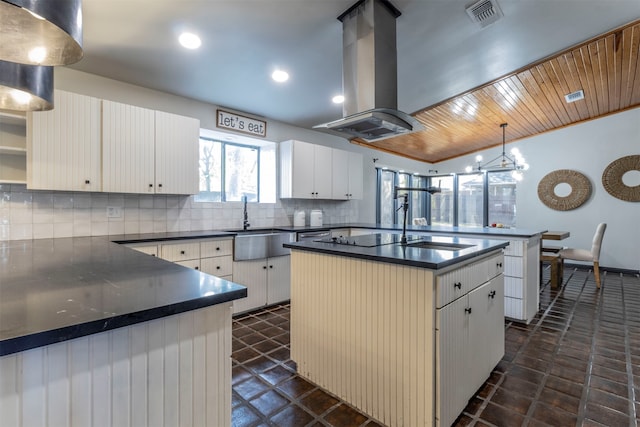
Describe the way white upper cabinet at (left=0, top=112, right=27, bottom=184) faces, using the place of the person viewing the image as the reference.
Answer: facing the viewer

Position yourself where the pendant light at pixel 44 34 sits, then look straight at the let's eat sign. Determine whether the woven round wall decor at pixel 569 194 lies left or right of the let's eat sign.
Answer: right

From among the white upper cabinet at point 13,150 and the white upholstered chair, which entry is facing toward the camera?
the white upper cabinet

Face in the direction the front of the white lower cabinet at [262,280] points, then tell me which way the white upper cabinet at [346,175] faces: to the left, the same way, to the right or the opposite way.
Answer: the same way

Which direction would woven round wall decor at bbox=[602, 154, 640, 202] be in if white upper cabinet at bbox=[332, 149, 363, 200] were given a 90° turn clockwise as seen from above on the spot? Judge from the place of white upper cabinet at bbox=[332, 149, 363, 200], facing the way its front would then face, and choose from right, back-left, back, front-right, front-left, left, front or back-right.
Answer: back-left

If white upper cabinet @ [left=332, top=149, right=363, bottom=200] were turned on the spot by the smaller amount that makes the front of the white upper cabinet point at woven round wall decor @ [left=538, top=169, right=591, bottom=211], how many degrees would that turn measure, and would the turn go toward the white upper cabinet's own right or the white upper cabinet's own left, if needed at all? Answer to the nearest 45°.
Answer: approximately 45° to the white upper cabinet's own left

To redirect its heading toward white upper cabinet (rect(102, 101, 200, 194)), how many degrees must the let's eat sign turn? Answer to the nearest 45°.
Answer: approximately 90° to its right

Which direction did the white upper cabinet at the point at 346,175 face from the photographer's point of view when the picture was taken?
facing the viewer and to the right of the viewer

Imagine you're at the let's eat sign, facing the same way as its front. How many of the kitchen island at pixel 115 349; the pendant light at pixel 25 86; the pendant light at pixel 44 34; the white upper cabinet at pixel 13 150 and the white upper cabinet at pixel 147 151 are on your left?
0

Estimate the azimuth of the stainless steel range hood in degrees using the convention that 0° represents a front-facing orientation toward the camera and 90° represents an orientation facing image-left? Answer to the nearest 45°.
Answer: approximately 45°

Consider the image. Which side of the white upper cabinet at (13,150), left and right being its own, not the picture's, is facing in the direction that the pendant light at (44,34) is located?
front

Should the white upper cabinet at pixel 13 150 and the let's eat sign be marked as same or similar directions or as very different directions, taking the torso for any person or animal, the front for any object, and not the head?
same or similar directions

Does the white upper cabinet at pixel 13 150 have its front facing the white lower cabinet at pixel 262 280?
no

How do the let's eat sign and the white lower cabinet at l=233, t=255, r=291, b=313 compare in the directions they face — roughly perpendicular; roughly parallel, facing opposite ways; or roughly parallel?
roughly parallel
